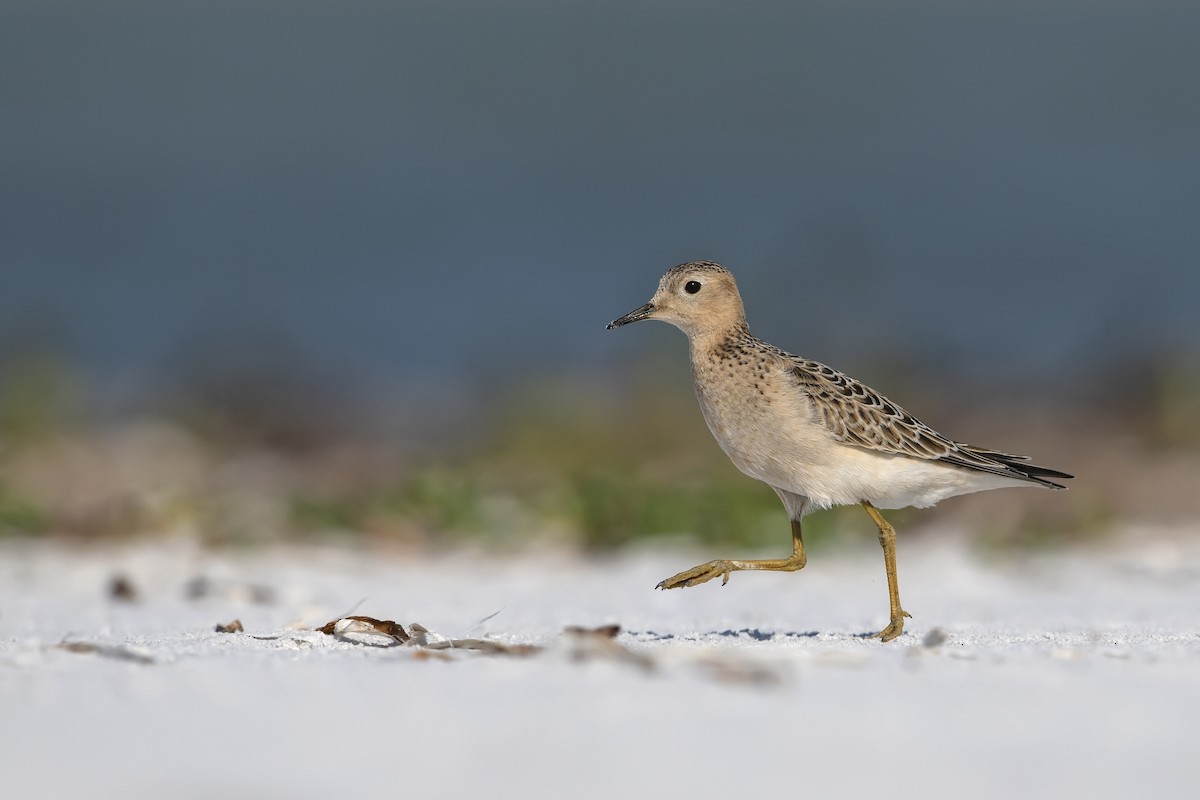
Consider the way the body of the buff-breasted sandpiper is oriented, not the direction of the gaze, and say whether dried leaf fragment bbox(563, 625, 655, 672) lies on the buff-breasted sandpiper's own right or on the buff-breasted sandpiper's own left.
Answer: on the buff-breasted sandpiper's own left

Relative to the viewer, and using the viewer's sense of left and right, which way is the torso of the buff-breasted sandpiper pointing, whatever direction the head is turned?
facing to the left of the viewer

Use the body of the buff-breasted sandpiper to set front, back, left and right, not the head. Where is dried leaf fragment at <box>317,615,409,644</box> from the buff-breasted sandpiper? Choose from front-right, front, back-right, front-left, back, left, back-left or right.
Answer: front-left

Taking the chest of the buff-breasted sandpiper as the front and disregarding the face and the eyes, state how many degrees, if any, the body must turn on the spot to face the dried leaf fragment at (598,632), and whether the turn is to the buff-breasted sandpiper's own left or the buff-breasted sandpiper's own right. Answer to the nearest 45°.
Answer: approximately 45° to the buff-breasted sandpiper's own left

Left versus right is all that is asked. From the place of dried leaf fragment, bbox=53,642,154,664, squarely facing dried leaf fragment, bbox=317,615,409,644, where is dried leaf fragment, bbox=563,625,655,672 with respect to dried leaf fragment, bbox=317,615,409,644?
right
